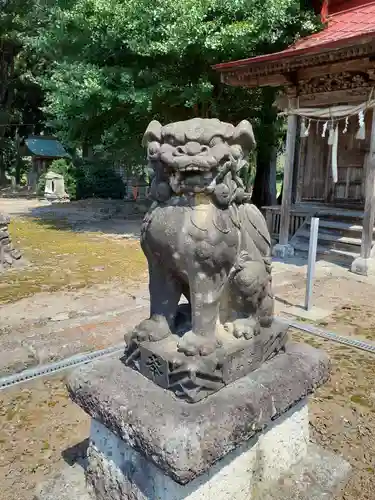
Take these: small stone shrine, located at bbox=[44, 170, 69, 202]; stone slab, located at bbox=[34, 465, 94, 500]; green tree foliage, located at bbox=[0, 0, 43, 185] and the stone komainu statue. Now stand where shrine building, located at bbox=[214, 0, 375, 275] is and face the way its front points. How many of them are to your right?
2

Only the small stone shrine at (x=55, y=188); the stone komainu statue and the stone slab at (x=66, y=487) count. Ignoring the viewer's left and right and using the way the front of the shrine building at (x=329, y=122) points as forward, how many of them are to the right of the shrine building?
1

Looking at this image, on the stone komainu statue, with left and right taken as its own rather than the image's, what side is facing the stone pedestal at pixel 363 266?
back

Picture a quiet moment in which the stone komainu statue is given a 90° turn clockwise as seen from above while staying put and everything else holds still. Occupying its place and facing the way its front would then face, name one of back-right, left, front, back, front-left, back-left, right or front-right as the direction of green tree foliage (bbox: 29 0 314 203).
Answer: front-right

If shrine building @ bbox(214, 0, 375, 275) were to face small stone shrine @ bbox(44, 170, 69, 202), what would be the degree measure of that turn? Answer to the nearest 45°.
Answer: approximately 90° to its right

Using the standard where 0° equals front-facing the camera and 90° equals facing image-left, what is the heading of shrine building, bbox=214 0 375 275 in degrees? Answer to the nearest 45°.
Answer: approximately 45°

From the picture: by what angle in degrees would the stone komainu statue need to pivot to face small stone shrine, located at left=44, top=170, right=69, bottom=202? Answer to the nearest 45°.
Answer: approximately 135° to its right

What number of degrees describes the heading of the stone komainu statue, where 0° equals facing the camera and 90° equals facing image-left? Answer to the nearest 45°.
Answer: approximately 45°

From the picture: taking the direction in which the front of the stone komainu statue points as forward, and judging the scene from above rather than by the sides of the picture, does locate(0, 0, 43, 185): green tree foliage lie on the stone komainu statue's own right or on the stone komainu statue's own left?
on the stone komainu statue's own right
